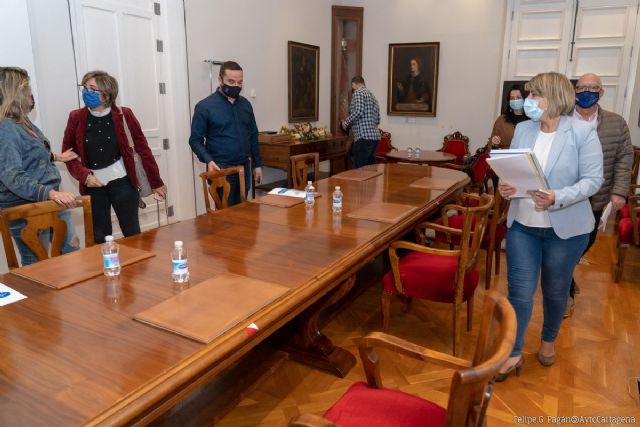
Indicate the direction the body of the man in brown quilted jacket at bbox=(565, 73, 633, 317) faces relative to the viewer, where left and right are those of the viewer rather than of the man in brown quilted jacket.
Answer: facing the viewer and to the left of the viewer

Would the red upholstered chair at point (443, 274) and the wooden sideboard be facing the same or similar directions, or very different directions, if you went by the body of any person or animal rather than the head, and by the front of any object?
very different directions

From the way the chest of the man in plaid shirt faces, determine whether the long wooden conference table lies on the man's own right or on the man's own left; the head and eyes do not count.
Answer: on the man's own left

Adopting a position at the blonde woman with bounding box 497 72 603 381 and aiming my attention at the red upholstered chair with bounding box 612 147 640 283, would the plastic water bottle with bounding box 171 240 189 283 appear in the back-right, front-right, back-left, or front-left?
back-left

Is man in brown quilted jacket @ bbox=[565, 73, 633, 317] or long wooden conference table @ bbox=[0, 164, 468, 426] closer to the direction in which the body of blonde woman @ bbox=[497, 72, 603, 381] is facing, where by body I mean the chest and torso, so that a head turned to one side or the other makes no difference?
the long wooden conference table

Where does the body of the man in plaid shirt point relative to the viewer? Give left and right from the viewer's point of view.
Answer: facing away from the viewer and to the left of the viewer

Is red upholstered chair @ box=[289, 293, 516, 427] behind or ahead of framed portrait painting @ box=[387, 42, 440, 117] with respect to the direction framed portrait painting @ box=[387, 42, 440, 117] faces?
ahead

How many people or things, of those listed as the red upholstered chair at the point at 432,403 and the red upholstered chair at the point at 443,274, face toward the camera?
0

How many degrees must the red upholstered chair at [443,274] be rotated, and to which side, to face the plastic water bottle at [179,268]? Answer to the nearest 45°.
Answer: approximately 90° to its left

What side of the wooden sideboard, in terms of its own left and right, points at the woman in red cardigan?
right

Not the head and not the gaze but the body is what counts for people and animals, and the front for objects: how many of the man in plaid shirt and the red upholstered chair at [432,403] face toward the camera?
0

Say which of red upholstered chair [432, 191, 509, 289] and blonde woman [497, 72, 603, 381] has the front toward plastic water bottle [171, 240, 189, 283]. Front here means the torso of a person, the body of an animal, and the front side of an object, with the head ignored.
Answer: the blonde woman

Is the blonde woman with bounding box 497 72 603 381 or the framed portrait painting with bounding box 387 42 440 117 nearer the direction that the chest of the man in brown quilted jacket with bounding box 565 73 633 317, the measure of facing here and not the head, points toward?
the blonde woman
